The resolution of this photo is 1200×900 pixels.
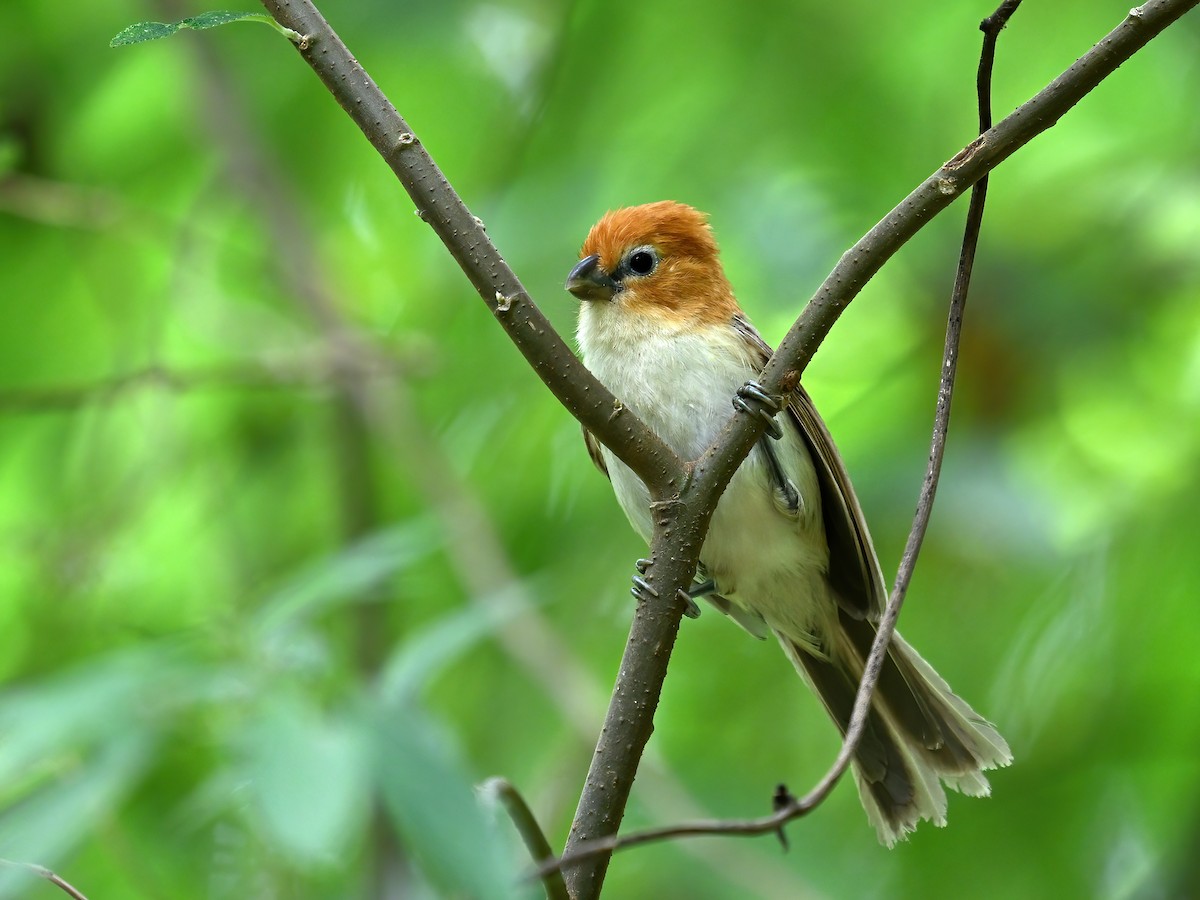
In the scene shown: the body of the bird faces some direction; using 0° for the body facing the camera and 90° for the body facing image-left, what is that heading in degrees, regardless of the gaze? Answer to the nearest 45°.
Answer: approximately 45°

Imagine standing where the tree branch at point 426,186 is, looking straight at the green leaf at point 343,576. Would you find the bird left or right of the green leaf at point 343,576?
right

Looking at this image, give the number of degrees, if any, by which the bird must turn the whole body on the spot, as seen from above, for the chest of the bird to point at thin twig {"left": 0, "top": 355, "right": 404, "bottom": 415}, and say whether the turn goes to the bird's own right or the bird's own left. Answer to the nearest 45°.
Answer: approximately 90° to the bird's own right
